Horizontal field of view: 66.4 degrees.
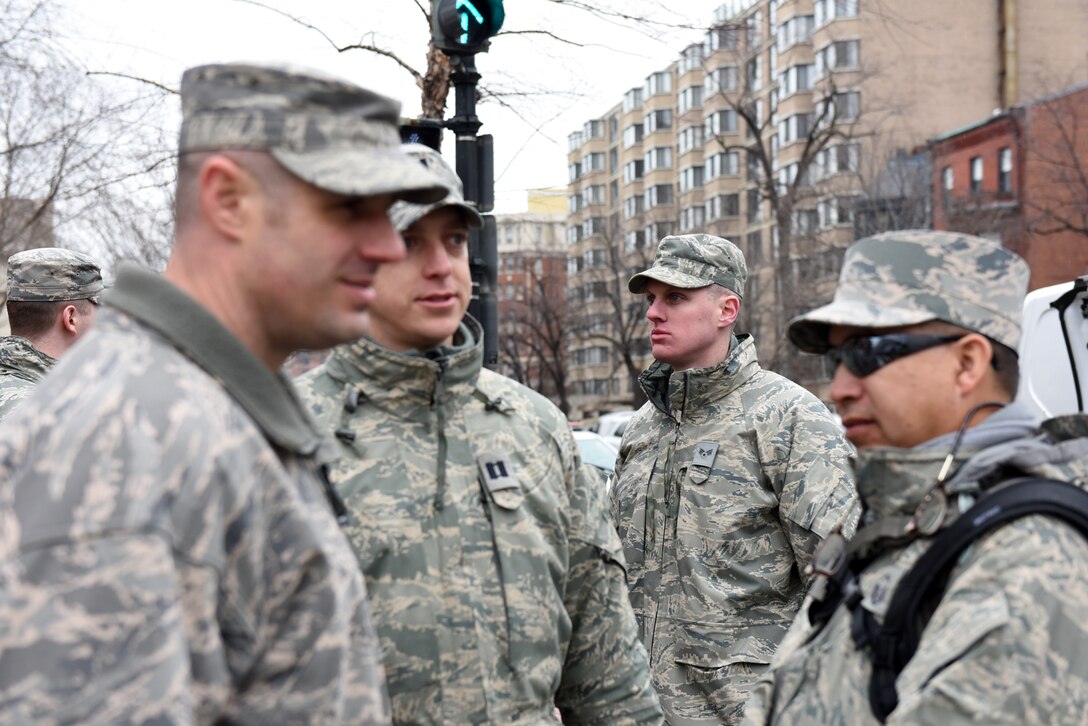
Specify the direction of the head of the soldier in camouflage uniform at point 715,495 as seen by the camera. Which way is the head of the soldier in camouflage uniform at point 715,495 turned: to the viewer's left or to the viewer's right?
to the viewer's left

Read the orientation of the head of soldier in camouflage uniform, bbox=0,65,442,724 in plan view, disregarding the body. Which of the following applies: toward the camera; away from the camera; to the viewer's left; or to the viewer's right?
to the viewer's right

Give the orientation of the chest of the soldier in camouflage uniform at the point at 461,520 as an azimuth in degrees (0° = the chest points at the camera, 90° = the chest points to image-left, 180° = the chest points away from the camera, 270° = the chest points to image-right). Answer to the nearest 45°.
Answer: approximately 0°

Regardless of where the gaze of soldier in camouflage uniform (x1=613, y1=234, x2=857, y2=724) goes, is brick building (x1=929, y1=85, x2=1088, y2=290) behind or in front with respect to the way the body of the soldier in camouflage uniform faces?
behind

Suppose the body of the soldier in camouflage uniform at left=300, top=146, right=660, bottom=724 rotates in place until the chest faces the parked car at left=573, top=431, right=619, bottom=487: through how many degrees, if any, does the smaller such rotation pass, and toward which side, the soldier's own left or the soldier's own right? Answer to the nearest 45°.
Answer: approximately 180°

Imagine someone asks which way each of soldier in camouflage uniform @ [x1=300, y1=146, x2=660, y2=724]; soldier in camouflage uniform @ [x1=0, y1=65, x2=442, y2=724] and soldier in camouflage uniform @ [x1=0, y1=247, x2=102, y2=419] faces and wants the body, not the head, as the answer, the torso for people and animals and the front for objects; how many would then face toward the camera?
1

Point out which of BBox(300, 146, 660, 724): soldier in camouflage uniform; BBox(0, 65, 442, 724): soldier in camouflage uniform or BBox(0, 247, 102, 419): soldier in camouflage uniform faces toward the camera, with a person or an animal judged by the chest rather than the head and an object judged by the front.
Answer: BBox(300, 146, 660, 724): soldier in camouflage uniform

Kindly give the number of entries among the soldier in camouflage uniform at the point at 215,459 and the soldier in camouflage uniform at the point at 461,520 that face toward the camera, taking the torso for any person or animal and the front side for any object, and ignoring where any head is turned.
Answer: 1

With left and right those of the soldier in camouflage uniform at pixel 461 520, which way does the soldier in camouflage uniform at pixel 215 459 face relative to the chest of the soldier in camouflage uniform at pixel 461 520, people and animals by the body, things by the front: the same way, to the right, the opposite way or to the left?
to the left

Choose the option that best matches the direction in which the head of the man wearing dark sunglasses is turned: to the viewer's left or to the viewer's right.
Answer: to the viewer's left

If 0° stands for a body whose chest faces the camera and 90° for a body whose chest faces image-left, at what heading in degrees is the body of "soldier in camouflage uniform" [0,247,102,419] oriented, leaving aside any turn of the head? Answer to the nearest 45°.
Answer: approximately 225°

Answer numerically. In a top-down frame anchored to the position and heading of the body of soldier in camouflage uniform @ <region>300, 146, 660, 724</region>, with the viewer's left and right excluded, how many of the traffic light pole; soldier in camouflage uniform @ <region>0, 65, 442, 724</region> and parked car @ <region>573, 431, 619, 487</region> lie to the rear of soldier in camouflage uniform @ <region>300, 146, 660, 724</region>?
2

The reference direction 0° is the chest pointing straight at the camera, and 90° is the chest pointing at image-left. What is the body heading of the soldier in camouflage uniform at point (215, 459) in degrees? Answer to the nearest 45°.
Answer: approximately 270°
